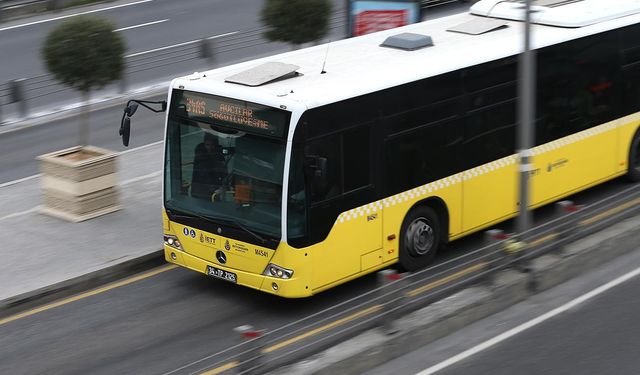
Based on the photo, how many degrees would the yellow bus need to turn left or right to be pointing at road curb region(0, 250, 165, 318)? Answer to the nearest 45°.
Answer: approximately 45° to its right

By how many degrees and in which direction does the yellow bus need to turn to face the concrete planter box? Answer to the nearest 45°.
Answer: approximately 90° to its right

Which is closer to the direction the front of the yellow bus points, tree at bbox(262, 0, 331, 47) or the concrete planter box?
the concrete planter box

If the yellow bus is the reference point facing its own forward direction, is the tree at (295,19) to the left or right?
on its right

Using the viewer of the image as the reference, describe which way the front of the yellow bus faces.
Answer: facing the viewer and to the left of the viewer

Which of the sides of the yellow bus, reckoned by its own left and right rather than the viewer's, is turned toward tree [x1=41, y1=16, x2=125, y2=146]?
right
